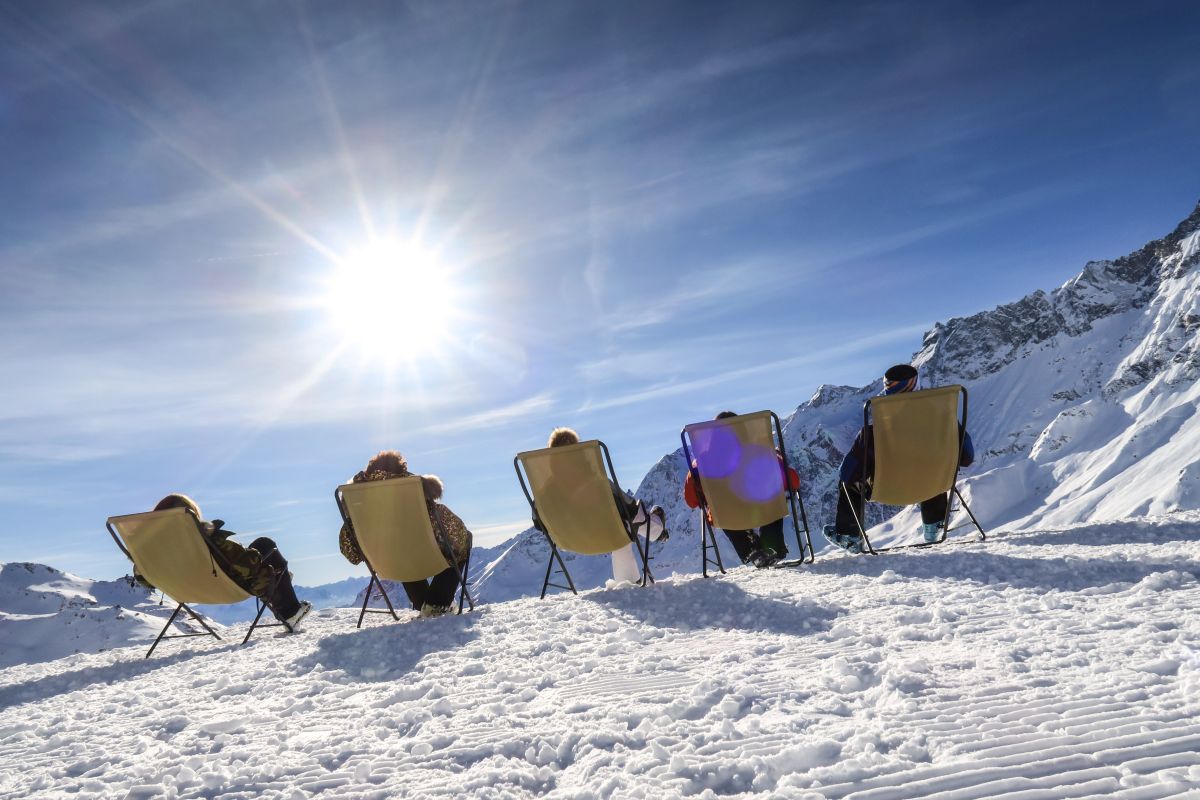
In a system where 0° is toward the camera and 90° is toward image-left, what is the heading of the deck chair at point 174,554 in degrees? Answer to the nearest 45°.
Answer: approximately 225°

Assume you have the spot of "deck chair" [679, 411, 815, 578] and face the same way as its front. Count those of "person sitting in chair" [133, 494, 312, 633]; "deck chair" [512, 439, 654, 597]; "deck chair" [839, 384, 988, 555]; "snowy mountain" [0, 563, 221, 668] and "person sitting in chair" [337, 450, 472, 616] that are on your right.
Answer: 1

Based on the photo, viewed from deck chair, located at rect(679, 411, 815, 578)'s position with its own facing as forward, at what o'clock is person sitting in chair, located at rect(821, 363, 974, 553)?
The person sitting in chair is roughly at 2 o'clock from the deck chair.

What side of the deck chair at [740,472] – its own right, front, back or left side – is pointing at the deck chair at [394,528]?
left

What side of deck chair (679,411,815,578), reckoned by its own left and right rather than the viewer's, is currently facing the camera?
back

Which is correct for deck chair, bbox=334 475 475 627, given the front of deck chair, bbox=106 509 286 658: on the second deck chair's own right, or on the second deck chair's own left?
on the second deck chair's own right

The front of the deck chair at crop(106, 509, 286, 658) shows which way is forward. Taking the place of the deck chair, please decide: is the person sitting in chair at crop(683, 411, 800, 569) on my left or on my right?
on my right

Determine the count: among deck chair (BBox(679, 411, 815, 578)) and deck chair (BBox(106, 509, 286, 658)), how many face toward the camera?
0

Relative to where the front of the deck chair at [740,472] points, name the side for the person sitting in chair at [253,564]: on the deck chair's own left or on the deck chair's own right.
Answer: on the deck chair's own left

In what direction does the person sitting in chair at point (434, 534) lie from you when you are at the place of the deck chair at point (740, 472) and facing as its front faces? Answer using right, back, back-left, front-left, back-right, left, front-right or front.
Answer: left

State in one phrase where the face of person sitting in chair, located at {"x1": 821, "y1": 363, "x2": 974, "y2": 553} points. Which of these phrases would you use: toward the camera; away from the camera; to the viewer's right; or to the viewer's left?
away from the camera

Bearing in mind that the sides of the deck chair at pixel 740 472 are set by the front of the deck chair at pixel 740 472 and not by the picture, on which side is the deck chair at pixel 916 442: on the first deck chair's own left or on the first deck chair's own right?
on the first deck chair's own right

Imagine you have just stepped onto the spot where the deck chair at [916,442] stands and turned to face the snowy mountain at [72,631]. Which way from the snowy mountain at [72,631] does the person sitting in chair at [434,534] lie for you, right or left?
left

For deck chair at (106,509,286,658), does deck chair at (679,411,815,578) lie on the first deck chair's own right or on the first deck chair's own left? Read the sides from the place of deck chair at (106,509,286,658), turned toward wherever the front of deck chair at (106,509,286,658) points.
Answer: on the first deck chair's own right

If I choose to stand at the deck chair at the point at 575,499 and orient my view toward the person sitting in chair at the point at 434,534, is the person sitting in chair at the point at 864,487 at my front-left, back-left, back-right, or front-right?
back-right

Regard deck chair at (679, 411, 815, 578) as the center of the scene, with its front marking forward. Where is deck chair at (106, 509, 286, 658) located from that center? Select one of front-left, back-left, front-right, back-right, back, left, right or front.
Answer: left

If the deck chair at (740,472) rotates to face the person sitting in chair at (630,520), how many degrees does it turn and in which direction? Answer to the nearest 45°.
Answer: approximately 90° to its left

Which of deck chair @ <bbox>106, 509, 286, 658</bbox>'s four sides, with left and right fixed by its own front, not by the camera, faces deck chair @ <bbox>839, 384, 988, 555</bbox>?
right
